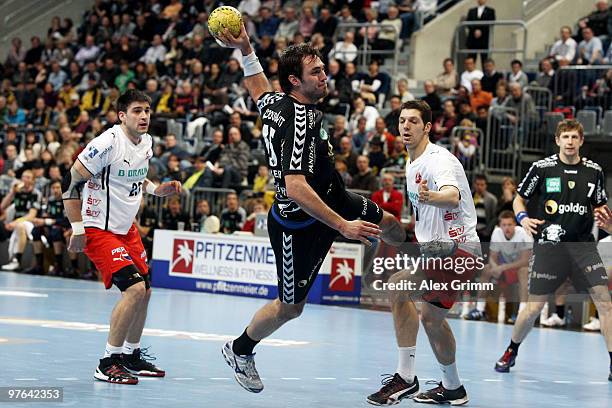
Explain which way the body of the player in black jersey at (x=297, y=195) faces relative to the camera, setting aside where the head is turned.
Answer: to the viewer's right

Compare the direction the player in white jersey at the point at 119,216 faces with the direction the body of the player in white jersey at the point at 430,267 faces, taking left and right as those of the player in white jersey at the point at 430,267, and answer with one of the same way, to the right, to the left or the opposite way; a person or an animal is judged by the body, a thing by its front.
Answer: to the left

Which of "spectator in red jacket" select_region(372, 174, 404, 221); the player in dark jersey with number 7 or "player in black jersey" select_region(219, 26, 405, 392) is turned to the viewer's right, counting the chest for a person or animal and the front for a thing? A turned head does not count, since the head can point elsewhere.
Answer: the player in black jersey

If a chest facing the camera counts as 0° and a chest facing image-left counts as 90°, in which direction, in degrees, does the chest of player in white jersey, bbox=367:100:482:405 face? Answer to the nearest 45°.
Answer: approximately 45°

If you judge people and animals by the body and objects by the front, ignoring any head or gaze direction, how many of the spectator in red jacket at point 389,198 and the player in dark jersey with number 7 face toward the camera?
2

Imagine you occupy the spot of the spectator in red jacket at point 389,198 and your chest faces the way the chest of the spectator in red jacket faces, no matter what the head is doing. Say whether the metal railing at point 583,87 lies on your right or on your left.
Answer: on your left

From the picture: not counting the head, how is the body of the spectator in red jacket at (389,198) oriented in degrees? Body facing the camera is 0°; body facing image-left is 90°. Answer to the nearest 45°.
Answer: approximately 0°

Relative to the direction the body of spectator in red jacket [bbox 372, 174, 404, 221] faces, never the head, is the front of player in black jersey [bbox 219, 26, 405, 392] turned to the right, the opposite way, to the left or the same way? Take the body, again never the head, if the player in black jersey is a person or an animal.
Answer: to the left

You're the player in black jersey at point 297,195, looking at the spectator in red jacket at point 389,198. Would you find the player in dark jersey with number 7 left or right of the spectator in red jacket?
right

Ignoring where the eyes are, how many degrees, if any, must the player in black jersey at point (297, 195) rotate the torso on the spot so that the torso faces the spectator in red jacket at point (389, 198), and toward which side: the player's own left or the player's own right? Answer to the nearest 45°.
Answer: approximately 90° to the player's own left
